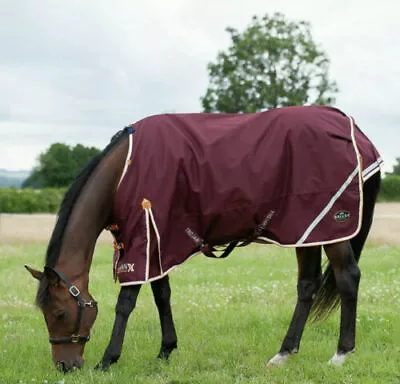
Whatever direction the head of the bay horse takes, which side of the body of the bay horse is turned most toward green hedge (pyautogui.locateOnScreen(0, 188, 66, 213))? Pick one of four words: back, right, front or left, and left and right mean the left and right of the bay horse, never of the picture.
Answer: right

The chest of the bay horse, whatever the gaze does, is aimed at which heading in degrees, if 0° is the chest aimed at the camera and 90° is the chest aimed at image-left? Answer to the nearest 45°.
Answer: approximately 90°

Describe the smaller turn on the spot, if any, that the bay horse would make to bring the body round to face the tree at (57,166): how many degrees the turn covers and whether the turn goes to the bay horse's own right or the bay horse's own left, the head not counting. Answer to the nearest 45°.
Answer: approximately 90° to the bay horse's own right

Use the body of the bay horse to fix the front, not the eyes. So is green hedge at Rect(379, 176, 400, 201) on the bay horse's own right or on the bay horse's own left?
on the bay horse's own right
